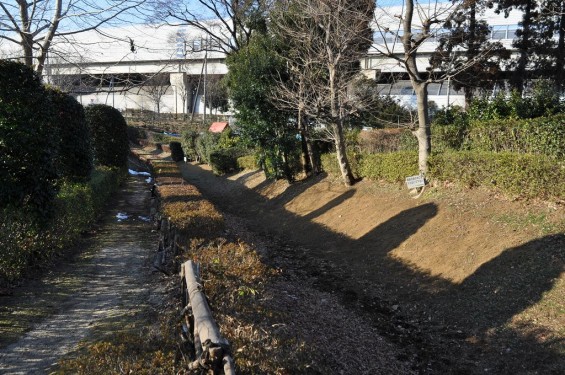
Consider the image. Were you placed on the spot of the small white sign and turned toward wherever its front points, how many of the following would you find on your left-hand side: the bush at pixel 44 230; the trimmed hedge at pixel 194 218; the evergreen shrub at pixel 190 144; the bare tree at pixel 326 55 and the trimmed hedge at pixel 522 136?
1

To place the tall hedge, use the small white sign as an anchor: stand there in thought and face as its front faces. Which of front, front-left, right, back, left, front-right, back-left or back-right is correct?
front-right

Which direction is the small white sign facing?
toward the camera

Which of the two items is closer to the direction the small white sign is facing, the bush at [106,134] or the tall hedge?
the tall hedge

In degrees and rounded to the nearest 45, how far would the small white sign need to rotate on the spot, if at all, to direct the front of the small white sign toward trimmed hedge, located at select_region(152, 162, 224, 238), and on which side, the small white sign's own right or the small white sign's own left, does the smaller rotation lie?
approximately 45° to the small white sign's own right

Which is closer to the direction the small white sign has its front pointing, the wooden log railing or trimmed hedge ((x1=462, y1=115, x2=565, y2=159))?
the wooden log railing

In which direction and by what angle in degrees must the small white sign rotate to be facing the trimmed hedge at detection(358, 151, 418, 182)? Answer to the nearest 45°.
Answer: approximately 180°

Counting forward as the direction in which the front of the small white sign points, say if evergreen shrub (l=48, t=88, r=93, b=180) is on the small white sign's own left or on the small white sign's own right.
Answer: on the small white sign's own right

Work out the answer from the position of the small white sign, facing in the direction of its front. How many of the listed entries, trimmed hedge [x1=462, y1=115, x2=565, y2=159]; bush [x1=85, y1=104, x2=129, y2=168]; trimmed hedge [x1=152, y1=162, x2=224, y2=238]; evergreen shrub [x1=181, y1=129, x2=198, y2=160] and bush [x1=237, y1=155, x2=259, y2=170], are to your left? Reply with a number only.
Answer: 1

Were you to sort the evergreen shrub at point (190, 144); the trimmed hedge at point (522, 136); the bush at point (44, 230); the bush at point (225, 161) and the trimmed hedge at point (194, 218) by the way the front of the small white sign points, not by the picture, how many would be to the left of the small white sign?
1
